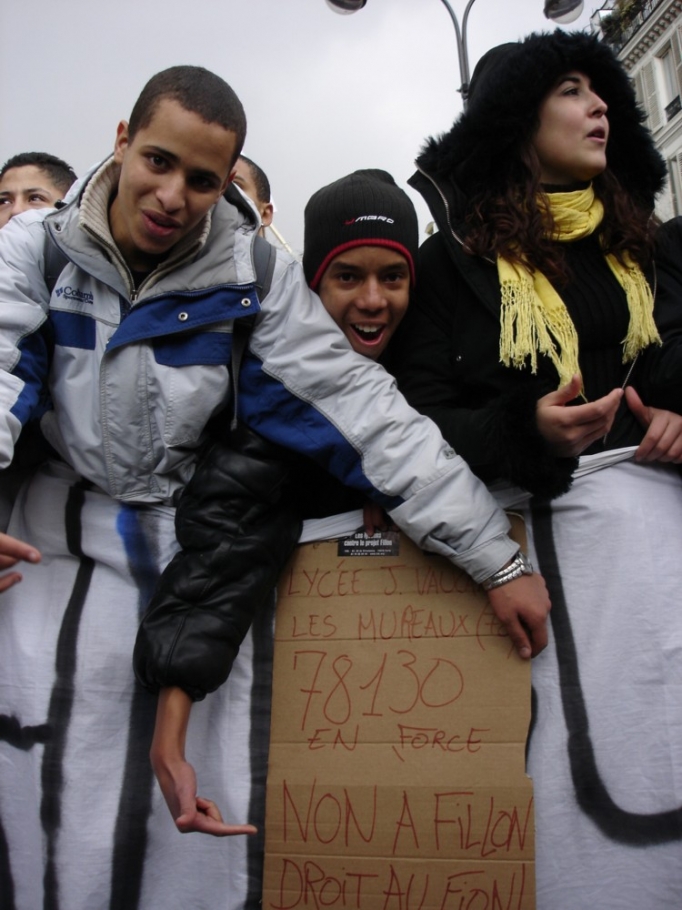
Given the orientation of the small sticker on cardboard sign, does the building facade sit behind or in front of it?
behind

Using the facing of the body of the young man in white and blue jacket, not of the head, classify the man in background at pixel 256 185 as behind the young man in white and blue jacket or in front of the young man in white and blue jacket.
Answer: behind

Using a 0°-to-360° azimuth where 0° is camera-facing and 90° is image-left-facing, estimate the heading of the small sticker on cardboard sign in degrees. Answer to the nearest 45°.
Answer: approximately 0°

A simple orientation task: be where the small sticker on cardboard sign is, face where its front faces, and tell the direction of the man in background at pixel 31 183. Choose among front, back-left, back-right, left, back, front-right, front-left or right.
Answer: back-right

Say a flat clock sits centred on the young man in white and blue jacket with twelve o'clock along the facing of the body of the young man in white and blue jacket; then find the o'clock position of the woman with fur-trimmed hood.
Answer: The woman with fur-trimmed hood is roughly at 9 o'clock from the young man in white and blue jacket.

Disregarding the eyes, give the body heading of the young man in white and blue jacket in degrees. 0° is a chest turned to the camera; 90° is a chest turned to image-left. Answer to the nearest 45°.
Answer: approximately 0°
